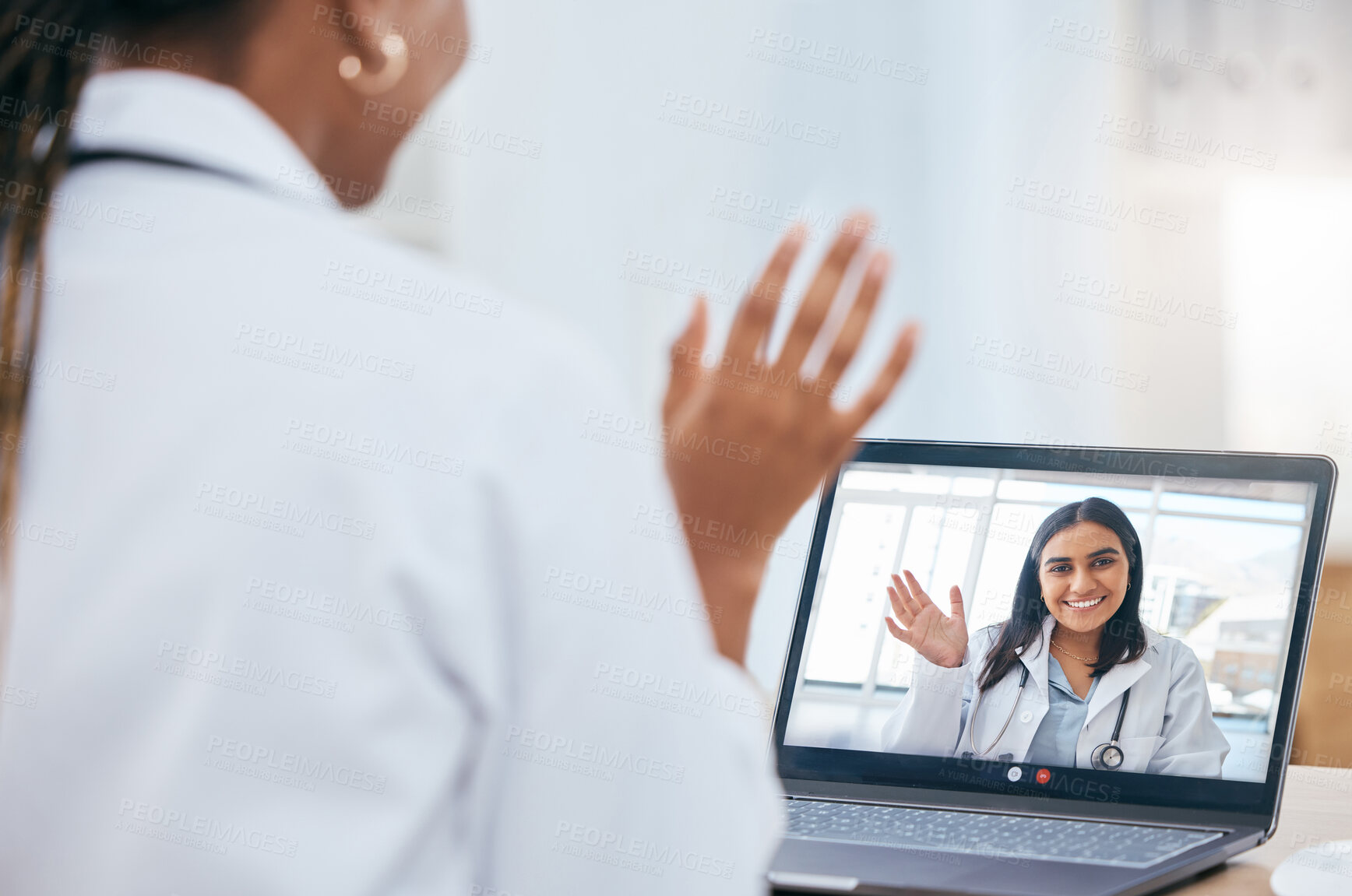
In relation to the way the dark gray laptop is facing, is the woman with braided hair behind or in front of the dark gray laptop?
in front

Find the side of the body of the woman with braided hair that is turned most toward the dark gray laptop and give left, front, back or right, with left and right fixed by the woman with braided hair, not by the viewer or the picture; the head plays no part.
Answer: front

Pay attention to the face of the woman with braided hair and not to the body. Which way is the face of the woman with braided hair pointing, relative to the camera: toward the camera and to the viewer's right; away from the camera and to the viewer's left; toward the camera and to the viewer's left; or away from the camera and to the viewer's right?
away from the camera and to the viewer's right

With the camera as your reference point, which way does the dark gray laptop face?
facing the viewer and to the left of the viewer

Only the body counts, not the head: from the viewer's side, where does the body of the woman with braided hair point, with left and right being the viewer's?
facing away from the viewer and to the right of the viewer
